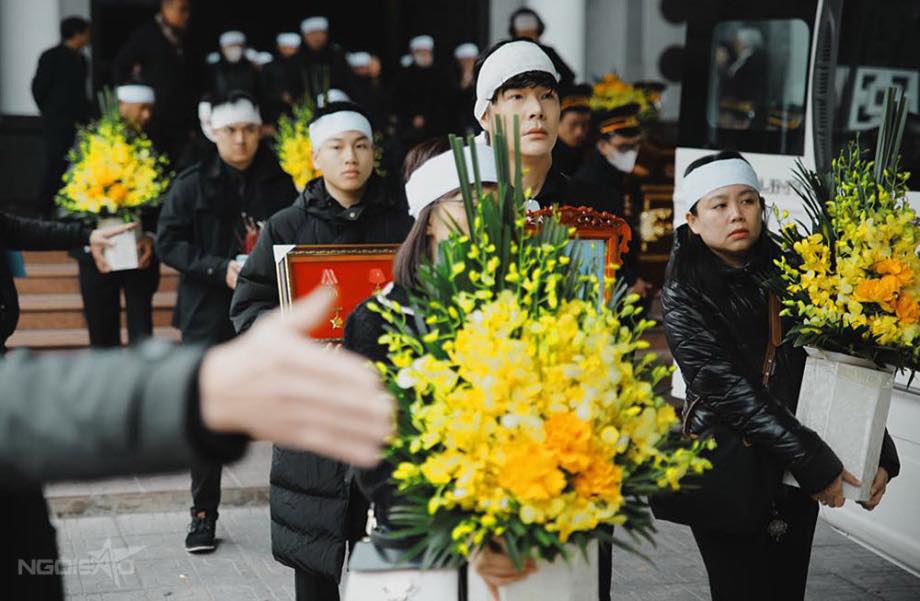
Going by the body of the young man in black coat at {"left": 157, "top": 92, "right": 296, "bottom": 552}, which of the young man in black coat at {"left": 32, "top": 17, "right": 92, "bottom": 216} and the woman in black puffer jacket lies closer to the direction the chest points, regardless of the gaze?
the woman in black puffer jacket

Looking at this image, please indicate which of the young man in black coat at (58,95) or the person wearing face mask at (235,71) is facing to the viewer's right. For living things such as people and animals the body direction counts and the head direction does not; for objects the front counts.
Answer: the young man in black coat

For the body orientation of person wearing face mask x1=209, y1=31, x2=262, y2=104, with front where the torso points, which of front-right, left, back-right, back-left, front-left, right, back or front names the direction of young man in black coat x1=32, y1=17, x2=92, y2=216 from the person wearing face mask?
front-right

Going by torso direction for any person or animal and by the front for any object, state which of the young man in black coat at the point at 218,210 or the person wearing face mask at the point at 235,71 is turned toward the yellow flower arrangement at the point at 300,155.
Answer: the person wearing face mask

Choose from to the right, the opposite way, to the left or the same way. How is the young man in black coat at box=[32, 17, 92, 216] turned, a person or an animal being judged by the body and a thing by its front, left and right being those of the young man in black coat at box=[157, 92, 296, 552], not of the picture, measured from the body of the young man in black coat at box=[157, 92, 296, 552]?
to the left

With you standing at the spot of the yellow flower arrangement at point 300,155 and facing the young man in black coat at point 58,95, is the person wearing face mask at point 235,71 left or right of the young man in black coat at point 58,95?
right

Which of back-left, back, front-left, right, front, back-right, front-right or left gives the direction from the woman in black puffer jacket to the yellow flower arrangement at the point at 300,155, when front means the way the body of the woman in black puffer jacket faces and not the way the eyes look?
back

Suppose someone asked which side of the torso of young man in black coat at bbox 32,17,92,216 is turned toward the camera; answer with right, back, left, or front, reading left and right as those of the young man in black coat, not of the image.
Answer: right

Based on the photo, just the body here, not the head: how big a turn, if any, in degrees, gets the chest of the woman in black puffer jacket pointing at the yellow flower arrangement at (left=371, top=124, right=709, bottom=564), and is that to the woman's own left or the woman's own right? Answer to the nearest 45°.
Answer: approximately 45° to the woman's own right

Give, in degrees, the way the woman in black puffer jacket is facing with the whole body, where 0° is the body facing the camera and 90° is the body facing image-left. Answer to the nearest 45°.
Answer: approximately 315°
